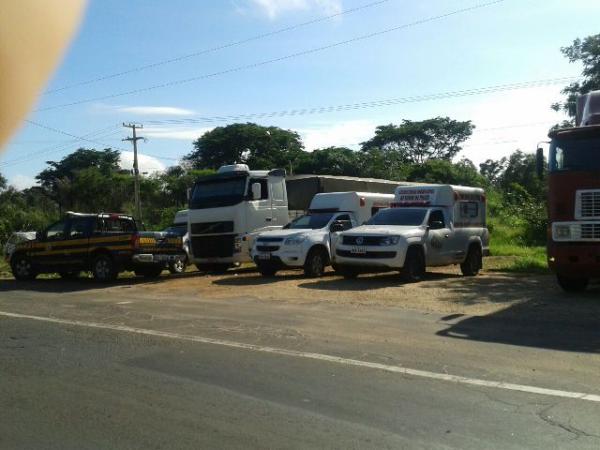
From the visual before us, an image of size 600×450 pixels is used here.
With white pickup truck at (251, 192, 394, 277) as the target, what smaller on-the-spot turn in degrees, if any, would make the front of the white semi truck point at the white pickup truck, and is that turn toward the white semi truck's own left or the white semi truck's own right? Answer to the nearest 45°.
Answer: approximately 90° to the white semi truck's own left

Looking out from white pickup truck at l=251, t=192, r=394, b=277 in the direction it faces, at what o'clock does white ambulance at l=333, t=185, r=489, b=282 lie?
The white ambulance is roughly at 8 o'clock from the white pickup truck.

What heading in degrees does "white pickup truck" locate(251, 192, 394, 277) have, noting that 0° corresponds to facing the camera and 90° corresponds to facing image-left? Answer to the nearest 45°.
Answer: approximately 45°

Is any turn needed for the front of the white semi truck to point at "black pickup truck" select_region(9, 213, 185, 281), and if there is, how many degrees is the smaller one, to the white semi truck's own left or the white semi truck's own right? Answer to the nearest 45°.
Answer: approximately 45° to the white semi truck's own right

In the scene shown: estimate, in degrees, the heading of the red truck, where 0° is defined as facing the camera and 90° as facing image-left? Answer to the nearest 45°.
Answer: approximately 0°

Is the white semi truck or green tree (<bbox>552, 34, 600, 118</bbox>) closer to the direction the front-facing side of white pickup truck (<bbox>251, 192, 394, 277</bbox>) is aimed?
the white semi truck

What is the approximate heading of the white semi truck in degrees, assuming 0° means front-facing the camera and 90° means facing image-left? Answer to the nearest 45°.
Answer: approximately 45°

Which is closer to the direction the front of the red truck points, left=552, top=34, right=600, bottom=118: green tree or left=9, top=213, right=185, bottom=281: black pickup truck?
the black pickup truck

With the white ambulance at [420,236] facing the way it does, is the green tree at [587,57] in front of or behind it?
behind
